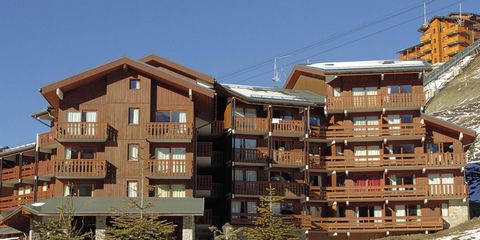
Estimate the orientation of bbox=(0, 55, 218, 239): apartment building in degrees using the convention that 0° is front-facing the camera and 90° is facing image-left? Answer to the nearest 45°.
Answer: approximately 0°
